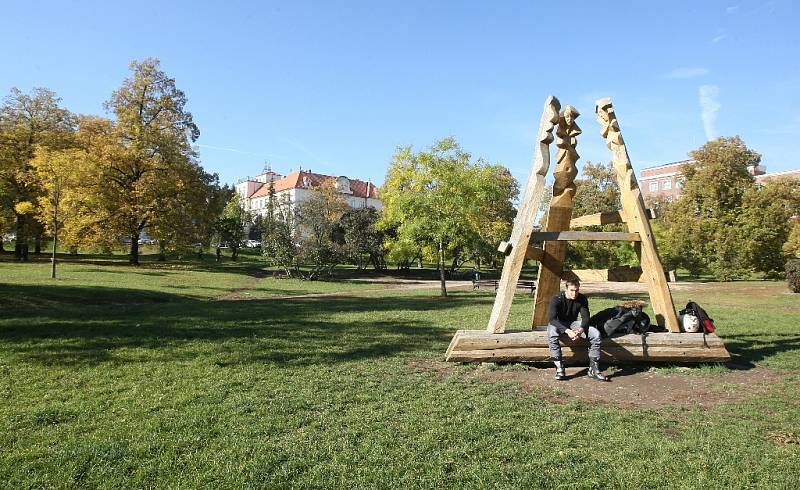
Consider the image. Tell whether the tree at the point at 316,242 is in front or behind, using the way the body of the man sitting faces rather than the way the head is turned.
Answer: behind

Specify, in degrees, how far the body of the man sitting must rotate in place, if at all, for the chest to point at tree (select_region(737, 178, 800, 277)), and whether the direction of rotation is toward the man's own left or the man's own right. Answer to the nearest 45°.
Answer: approximately 180°

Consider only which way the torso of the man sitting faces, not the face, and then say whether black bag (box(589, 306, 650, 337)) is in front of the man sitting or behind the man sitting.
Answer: behind

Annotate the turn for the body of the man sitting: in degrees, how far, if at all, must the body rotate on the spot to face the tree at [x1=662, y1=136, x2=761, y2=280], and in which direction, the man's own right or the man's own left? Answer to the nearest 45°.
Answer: approximately 180°

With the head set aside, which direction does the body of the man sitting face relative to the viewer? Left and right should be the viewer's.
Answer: facing the viewer

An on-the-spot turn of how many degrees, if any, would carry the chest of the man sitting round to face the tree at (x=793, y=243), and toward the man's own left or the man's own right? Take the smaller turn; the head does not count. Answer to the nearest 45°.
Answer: approximately 180°

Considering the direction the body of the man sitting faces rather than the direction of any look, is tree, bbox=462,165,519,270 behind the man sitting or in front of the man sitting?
behind

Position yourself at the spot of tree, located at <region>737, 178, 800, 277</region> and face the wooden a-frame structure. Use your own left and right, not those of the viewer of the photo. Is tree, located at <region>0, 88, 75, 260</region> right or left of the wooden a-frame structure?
right

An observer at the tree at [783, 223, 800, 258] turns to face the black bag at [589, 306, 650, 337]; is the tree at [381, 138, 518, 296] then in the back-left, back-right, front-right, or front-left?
front-right

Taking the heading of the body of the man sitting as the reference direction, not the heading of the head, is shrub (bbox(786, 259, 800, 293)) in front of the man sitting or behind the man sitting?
behind

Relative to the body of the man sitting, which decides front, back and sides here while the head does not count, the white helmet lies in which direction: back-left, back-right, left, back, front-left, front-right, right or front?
back-left

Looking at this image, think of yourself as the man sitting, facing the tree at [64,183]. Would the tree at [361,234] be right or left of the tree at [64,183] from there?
right

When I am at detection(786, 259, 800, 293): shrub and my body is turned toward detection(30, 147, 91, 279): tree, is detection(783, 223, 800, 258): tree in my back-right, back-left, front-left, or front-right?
back-right

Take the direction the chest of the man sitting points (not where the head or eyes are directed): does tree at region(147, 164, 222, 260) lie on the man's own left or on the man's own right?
on the man's own right
